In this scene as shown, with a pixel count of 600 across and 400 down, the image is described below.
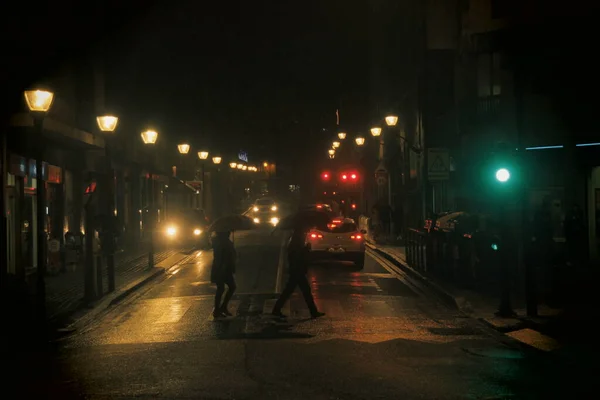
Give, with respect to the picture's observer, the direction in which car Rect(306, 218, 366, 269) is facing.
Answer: facing away from the viewer

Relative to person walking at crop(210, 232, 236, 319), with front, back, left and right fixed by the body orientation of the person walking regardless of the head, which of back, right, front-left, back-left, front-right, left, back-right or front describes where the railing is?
front-left

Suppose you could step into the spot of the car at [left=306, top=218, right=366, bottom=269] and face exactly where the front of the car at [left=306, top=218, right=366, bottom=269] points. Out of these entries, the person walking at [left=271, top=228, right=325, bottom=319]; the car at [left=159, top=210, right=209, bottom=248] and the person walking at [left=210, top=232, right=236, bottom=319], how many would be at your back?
2

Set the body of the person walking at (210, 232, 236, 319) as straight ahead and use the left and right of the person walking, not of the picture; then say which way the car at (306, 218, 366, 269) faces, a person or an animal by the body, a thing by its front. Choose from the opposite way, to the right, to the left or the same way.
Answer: to the left

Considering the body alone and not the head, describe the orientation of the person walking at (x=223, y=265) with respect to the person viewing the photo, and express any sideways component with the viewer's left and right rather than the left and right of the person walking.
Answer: facing to the right of the viewer

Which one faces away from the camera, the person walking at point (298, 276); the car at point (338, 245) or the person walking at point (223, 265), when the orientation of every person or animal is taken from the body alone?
the car

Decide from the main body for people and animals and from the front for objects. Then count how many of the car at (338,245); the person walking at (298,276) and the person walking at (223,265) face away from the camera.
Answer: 1

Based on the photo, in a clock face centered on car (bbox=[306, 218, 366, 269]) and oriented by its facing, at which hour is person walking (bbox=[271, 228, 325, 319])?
The person walking is roughly at 6 o'clock from the car.

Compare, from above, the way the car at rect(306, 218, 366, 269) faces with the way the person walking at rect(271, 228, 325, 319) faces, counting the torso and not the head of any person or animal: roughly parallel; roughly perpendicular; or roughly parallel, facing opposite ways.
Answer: roughly perpendicular

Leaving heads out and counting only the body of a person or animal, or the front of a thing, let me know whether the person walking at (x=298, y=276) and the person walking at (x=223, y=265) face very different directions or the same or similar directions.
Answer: same or similar directions

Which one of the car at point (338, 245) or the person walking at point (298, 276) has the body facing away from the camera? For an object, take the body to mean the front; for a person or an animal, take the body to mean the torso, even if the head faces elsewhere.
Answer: the car

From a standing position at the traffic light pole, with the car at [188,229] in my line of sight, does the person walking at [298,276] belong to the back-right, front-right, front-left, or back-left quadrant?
front-left

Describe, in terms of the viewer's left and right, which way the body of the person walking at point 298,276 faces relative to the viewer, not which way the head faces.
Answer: facing to the right of the viewer
